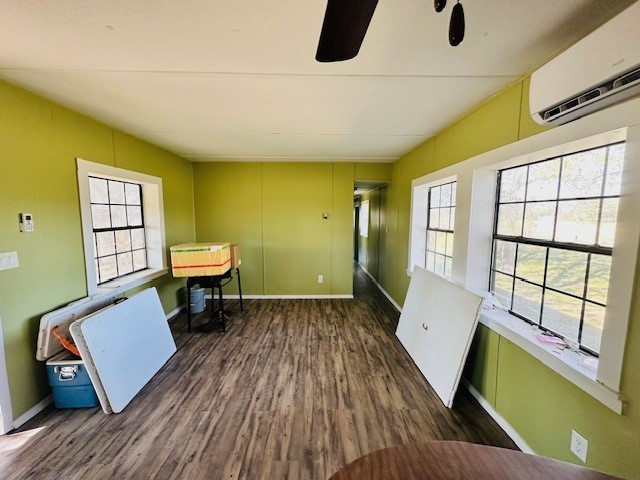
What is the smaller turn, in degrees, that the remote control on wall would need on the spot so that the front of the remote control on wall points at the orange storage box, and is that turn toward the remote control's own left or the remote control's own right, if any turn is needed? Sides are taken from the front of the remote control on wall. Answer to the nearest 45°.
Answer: approximately 45° to the remote control's own left

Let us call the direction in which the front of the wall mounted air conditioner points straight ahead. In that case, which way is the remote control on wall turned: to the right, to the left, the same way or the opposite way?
the opposite way

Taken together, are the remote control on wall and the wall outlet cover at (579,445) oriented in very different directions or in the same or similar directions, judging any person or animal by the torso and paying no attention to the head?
very different directions

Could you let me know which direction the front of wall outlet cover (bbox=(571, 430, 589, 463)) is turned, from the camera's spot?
facing the viewer and to the left of the viewer

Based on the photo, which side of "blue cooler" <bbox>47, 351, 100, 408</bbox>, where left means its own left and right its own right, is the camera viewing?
front

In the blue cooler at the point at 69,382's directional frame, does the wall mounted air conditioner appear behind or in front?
in front

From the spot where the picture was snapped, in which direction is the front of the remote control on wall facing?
facing the viewer and to the right of the viewer

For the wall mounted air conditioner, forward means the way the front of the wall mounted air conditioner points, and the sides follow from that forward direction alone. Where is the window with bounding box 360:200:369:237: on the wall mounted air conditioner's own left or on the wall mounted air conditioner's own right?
on the wall mounted air conditioner's own right

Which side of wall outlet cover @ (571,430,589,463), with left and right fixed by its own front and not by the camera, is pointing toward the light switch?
front

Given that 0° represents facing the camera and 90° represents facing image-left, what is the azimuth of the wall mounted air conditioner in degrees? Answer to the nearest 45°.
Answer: approximately 45°

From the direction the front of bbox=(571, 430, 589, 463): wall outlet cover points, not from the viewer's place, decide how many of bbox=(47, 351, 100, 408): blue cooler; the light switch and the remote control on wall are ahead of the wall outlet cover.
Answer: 3

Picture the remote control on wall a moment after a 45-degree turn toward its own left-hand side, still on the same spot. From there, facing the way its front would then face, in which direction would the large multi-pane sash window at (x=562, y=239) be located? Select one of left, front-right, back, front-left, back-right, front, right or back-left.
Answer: front-right

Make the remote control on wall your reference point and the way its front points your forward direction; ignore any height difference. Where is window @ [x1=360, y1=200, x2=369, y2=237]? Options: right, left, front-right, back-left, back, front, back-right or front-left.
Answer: front-left

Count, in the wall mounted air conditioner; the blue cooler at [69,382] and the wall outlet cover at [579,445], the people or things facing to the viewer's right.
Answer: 0

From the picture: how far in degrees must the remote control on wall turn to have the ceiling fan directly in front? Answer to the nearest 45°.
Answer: approximately 45° to its right
